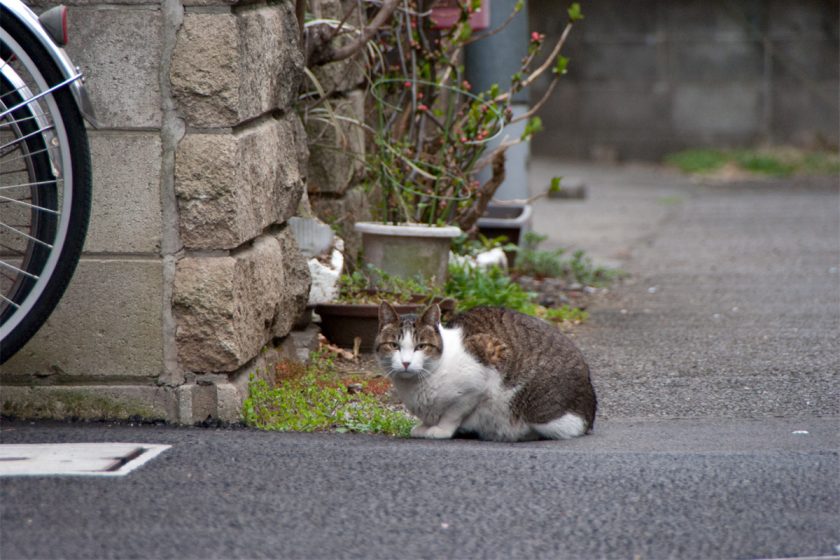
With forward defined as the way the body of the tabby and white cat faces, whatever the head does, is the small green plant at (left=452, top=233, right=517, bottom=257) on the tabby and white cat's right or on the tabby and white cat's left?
on the tabby and white cat's right

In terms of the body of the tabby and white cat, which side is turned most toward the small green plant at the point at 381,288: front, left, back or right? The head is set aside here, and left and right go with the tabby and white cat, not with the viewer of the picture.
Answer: right

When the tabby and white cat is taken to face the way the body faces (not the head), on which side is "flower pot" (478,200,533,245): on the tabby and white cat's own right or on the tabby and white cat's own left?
on the tabby and white cat's own right

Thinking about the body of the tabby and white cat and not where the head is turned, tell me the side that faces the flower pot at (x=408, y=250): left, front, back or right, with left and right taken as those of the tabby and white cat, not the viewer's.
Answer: right

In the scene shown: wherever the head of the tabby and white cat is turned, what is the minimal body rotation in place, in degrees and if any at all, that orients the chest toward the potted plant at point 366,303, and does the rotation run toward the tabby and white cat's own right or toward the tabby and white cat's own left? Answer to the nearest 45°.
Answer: approximately 90° to the tabby and white cat's own right

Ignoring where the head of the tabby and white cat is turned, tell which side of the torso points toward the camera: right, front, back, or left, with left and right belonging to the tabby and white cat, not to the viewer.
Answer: left

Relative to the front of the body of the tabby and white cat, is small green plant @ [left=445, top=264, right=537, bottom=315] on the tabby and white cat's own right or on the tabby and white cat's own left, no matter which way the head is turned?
on the tabby and white cat's own right
